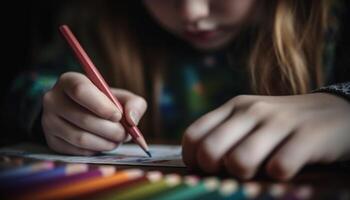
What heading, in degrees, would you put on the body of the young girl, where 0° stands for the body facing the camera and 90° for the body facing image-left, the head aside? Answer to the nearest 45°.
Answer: approximately 0°
